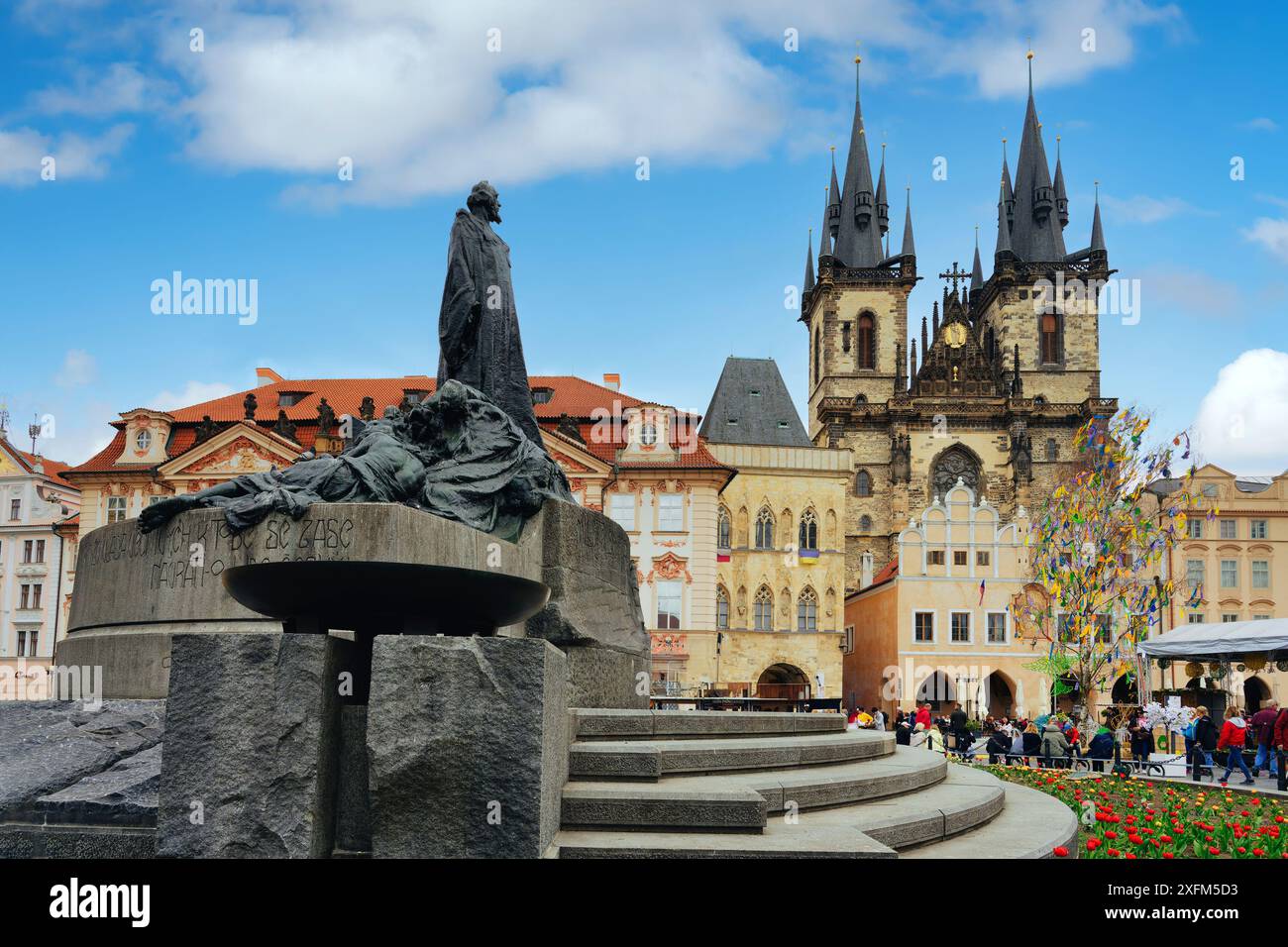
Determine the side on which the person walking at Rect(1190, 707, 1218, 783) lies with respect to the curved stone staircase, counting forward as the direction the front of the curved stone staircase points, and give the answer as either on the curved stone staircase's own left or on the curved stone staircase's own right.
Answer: on the curved stone staircase's own left

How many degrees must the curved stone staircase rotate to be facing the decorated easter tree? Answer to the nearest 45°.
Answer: approximately 135° to its left

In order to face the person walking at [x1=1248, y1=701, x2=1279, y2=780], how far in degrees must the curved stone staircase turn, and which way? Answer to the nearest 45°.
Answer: approximately 90° to its left

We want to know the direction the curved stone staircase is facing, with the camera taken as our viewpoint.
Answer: facing the viewer and to the right of the viewer
